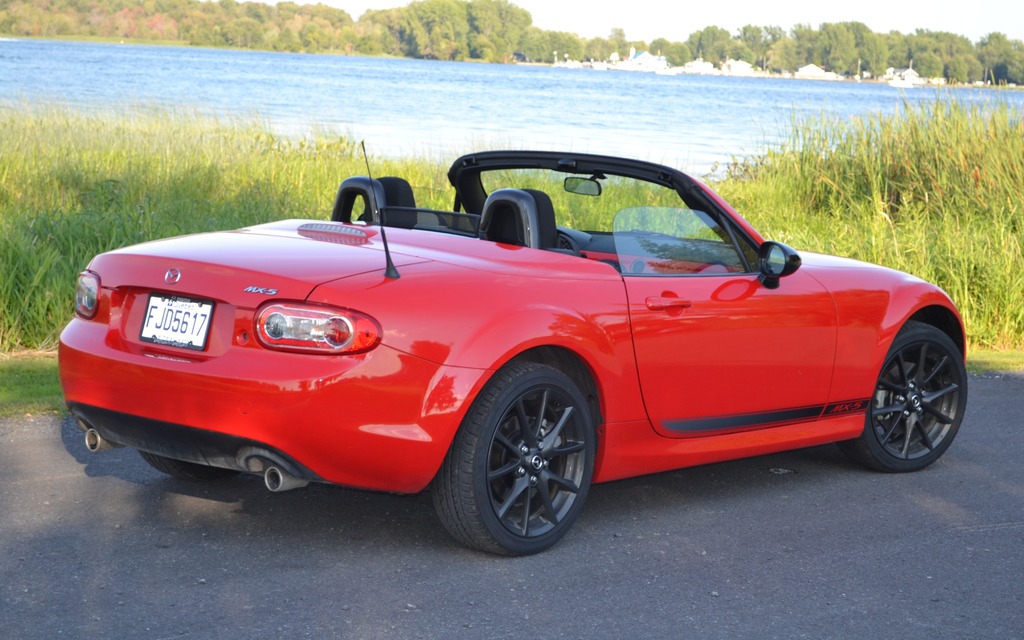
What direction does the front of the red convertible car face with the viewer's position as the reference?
facing away from the viewer and to the right of the viewer

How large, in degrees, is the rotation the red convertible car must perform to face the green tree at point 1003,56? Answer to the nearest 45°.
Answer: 0° — it already faces it
